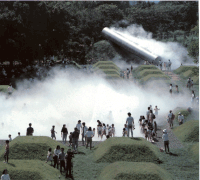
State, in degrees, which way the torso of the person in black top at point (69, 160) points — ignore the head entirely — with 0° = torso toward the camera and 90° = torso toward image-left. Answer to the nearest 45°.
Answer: approximately 180°

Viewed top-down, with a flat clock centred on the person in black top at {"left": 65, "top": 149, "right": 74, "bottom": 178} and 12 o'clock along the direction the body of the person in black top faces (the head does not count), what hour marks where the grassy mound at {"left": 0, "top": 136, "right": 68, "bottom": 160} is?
The grassy mound is roughly at 11 o'clock from the person in black top.

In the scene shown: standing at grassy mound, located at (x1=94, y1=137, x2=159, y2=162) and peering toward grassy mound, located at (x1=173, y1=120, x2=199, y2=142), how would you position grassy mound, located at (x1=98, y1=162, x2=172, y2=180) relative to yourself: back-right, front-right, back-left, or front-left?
back-right

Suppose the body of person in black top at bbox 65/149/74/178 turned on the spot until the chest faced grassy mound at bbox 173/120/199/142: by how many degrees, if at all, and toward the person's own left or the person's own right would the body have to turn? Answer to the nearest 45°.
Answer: approximately 45° to the person's own right

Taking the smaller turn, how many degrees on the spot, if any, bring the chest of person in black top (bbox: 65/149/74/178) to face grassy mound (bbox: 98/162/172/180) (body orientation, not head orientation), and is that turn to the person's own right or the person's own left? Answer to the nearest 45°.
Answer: approximately 90° to the person's own right

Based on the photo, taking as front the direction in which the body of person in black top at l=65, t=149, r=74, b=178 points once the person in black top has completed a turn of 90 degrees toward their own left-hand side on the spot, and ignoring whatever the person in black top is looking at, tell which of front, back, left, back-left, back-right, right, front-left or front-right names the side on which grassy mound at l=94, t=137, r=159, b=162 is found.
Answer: back-right

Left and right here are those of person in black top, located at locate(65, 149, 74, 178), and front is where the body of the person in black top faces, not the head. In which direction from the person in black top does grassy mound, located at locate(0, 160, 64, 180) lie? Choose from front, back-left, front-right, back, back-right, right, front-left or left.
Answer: left
